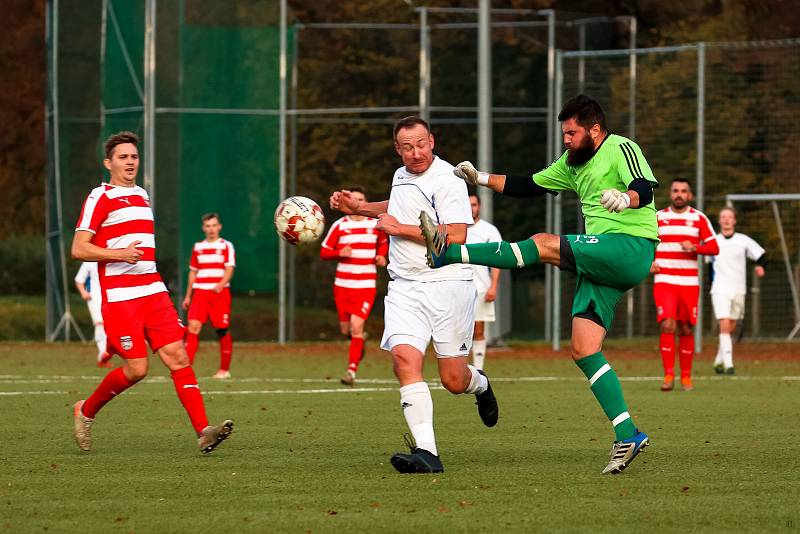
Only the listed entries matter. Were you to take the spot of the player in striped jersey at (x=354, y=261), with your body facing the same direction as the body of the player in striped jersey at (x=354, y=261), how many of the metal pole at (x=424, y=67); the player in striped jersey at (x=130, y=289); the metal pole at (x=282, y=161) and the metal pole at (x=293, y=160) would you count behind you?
3

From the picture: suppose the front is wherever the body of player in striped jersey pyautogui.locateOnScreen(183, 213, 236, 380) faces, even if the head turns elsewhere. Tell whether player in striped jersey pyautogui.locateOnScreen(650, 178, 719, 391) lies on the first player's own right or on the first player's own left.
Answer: on the first player's own left

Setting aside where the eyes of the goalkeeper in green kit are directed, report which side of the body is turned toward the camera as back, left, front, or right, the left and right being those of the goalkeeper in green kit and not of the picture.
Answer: left

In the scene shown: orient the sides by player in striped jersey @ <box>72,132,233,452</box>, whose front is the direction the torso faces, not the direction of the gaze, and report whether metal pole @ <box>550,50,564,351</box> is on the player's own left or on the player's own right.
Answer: on the player's own left

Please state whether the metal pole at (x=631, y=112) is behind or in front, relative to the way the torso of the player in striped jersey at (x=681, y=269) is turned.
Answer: behind
